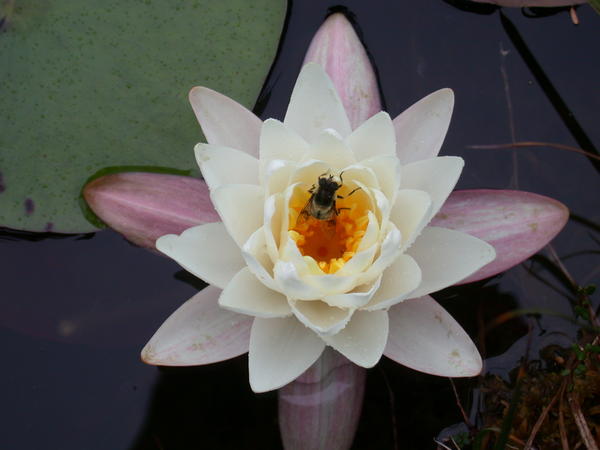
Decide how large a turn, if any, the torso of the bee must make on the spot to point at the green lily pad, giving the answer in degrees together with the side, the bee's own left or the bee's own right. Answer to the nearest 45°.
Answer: approximately 45° to the bee's own left

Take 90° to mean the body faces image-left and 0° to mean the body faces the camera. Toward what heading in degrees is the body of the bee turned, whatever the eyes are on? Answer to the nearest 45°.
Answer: approximately 180°

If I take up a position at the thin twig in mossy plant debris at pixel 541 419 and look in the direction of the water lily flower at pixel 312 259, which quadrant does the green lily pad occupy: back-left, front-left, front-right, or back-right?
front-right

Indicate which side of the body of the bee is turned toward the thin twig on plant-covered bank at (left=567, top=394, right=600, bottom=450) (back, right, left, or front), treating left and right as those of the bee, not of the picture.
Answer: right

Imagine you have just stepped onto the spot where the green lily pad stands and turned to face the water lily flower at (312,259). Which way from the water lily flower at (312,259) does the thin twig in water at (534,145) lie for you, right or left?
left
